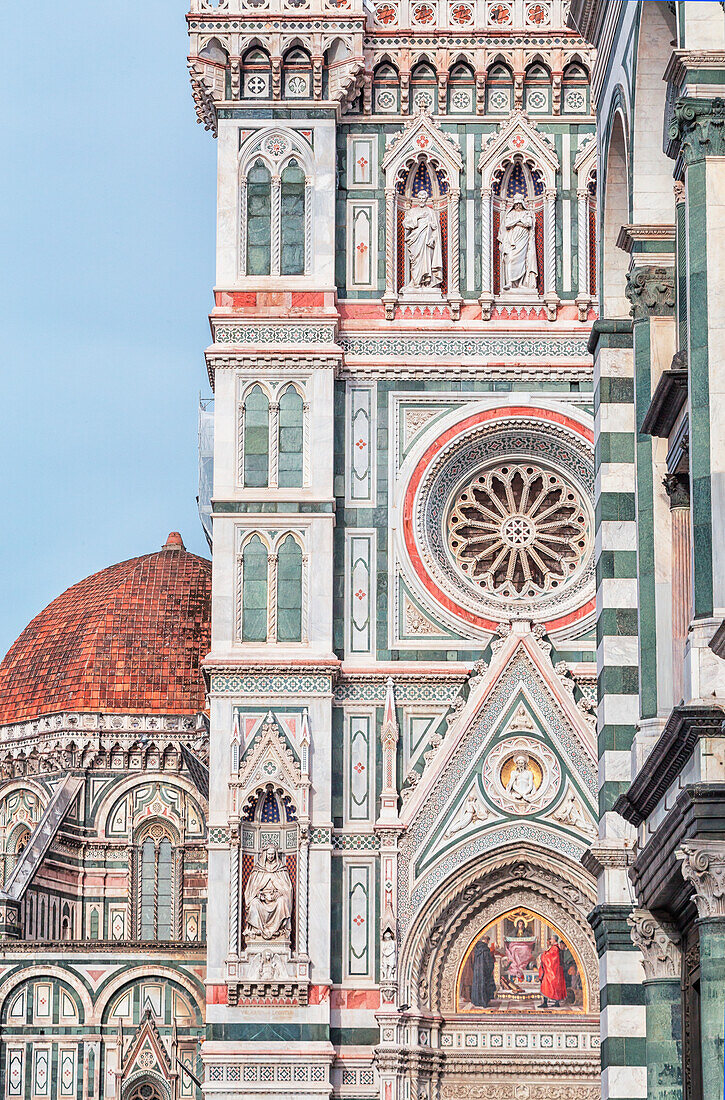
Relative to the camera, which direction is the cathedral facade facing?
toward the camera

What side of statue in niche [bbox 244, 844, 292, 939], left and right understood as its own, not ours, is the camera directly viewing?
front
